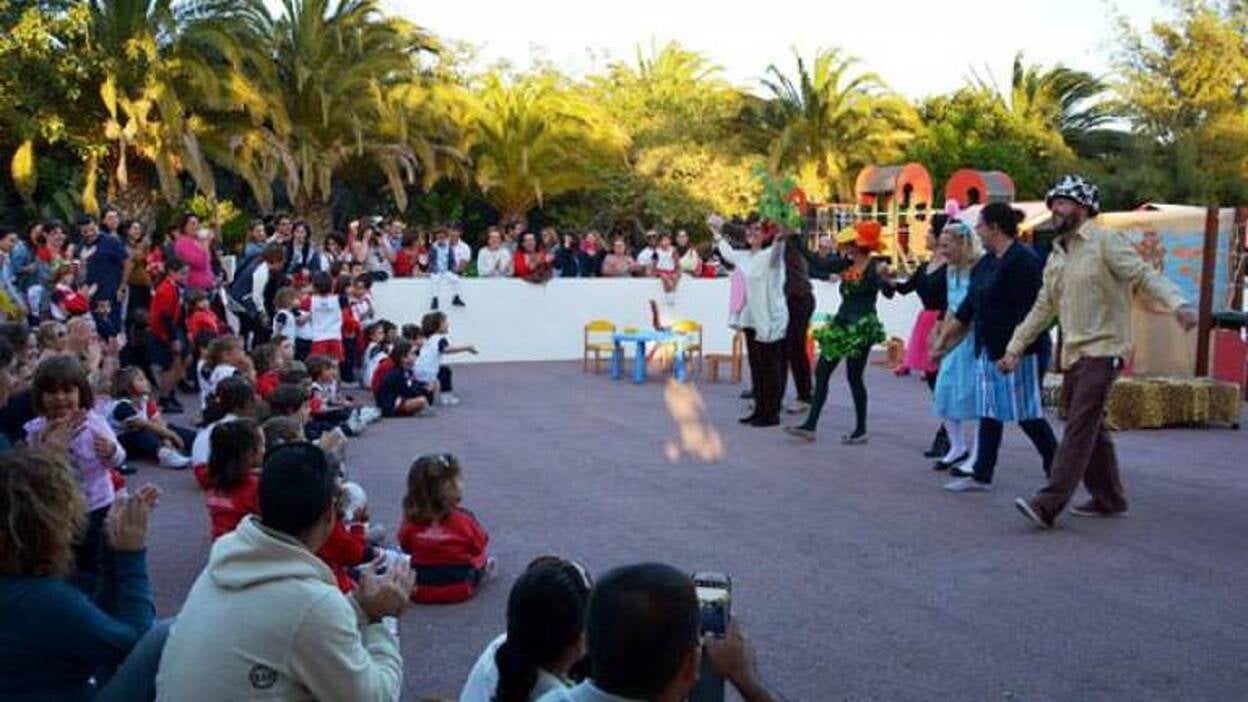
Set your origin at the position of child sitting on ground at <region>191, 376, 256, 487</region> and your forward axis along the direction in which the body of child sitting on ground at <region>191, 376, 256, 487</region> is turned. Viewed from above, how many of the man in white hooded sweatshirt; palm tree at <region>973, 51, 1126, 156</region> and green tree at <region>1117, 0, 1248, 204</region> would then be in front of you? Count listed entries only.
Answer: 2

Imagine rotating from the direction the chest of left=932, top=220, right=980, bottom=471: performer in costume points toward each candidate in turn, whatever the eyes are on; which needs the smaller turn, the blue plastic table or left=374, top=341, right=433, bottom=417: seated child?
the seated child

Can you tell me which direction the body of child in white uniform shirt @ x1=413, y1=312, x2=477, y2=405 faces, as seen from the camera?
to the viewer's right

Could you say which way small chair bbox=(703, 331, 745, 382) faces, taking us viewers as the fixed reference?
facing to the left of the viewer

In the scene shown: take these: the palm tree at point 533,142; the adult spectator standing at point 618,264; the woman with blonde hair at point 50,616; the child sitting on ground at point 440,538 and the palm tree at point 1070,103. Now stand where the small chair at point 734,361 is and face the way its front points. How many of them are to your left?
2

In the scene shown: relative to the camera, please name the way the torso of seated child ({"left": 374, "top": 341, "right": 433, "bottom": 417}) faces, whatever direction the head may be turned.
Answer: to the viewer's right

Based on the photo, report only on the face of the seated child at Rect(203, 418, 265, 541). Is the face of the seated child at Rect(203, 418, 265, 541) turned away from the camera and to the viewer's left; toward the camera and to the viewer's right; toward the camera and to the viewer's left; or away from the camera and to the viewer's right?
away from the camera and to the viewer's right

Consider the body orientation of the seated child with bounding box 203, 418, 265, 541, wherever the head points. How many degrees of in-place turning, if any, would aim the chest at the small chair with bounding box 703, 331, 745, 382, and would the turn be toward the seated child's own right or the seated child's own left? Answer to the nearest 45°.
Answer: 0° — they already face it

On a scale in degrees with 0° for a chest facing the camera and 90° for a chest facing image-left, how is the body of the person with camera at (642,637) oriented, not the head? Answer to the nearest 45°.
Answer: approximately 225°

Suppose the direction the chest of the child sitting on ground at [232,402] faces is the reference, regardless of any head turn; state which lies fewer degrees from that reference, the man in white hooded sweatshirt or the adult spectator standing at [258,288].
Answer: the adult spectator standing
